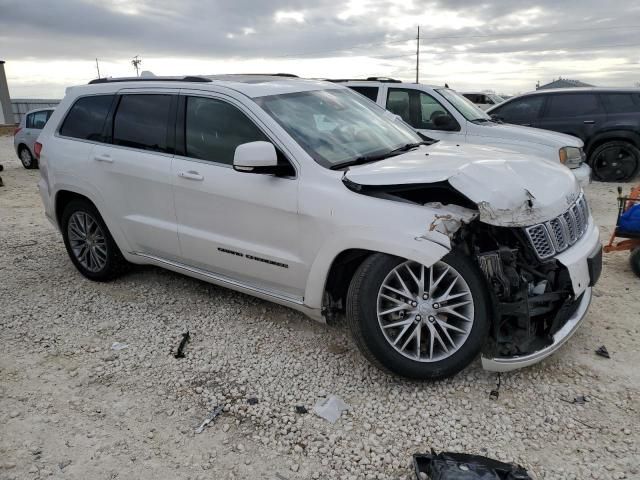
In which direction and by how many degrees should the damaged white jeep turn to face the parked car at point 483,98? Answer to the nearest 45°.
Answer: approximately 135° to its left

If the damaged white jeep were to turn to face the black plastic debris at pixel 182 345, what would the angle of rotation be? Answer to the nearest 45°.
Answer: approximately 135° to its right

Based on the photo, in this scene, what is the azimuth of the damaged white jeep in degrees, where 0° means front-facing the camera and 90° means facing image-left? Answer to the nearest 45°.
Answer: approximately 315°

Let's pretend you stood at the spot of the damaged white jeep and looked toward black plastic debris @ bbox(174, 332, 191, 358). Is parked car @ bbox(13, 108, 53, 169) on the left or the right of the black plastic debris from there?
right

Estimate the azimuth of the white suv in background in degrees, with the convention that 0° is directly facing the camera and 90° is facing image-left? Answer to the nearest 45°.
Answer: approximately 315°

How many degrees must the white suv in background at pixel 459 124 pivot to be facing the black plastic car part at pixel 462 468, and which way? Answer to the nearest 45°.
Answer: approximately 45° to its right

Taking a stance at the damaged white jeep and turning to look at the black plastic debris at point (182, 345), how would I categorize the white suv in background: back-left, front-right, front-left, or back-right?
back-right

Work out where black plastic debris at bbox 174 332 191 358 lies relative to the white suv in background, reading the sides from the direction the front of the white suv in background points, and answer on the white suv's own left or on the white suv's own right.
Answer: on the white suv's own right
